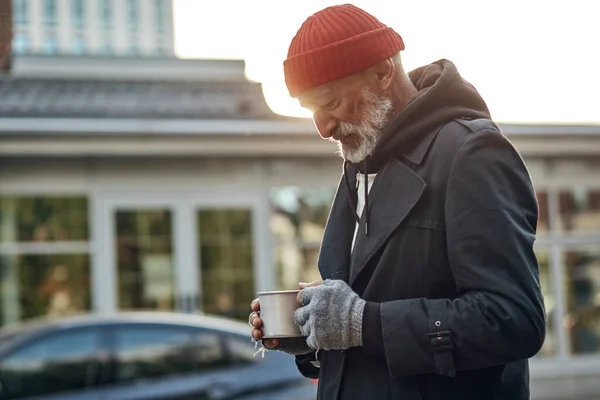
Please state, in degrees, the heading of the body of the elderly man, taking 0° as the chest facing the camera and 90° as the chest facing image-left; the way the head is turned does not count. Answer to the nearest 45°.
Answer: approximately 45°

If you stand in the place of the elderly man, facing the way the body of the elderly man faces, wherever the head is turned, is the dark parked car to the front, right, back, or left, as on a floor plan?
right
